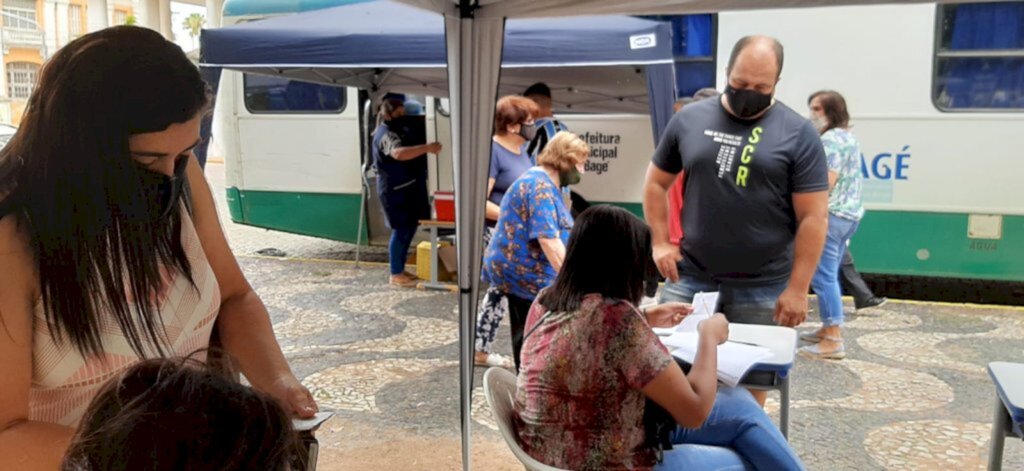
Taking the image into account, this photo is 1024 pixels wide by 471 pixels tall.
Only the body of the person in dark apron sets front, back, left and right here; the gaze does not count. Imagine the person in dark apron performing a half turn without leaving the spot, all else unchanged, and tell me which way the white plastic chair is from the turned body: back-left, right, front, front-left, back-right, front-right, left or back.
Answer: left

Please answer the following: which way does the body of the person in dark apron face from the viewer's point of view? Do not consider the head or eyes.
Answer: to the viewer's right

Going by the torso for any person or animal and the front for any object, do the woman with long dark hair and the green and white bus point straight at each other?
no

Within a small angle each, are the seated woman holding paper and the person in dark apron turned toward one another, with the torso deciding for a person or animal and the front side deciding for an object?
no

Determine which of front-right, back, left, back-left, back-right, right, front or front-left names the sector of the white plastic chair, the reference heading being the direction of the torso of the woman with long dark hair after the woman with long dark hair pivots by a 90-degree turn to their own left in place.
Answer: front

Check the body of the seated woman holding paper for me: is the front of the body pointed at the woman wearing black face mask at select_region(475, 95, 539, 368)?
no

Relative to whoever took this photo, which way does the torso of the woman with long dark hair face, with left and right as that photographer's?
facing the viewer and to the right of the viewer

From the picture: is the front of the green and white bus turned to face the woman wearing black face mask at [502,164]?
no

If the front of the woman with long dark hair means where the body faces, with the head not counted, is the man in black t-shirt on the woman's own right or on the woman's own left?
on the woman's own left
